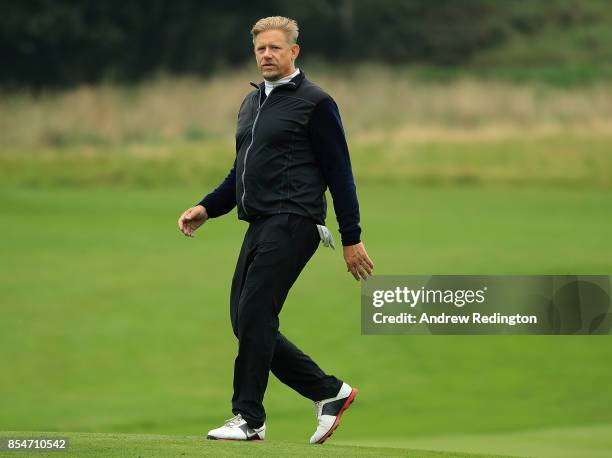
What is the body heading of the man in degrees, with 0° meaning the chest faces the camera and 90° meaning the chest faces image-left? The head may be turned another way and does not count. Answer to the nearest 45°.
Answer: approximately 45°
